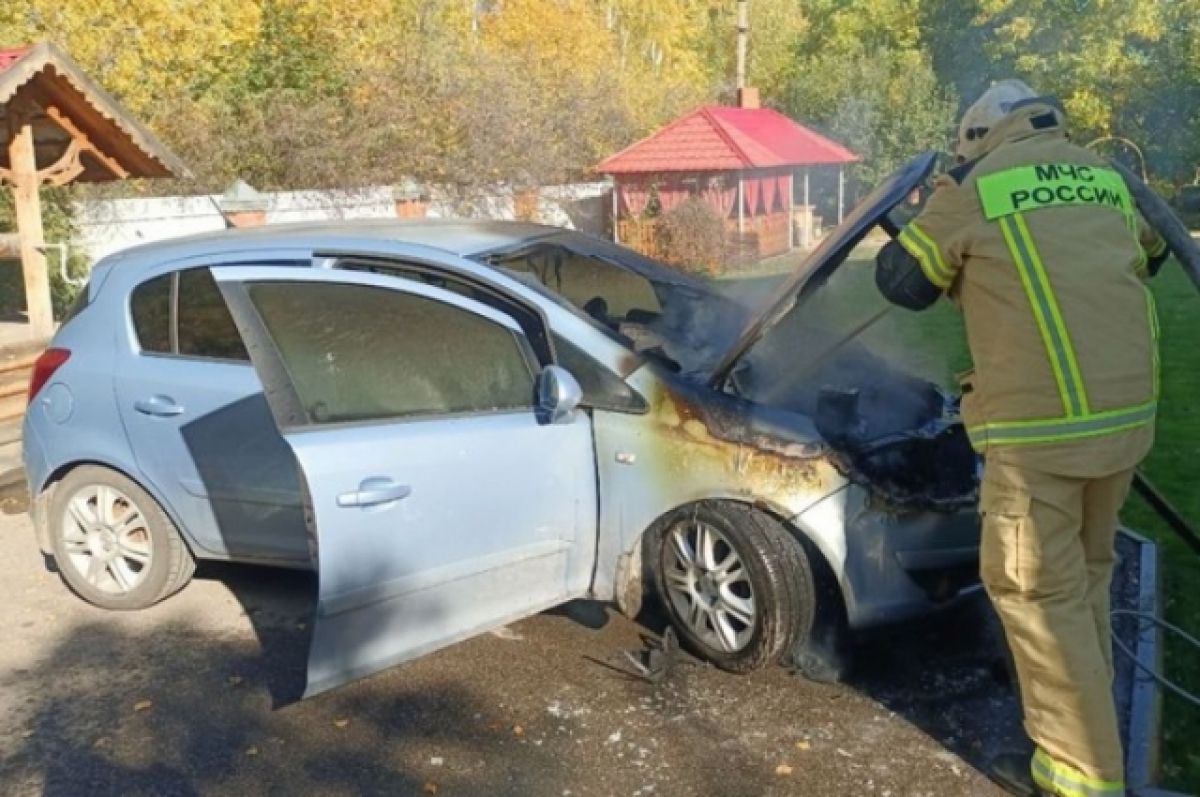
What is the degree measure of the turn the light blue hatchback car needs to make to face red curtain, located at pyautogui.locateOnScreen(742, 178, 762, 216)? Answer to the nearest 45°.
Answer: approximately 135° to its left

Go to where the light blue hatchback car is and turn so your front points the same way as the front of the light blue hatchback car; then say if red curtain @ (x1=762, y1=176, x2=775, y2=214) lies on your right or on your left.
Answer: on your left

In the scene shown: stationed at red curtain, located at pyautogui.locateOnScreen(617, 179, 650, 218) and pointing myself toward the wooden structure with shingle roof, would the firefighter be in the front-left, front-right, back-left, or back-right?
front-left

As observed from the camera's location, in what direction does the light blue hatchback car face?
facing the viewer and to the right of the viewer

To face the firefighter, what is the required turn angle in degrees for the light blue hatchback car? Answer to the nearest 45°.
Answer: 0° — it already faces them

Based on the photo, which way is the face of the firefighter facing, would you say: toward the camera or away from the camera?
away from the camera

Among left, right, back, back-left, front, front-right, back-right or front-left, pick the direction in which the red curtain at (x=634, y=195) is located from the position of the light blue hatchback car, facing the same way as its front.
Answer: back-left
